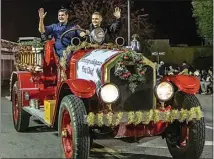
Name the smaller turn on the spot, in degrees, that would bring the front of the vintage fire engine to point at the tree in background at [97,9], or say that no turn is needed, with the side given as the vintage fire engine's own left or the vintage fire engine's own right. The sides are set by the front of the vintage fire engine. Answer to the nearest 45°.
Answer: approximately 135° to the vintage fire engine's own left

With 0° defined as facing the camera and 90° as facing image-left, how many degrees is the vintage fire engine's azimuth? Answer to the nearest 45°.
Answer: approximately 315°
